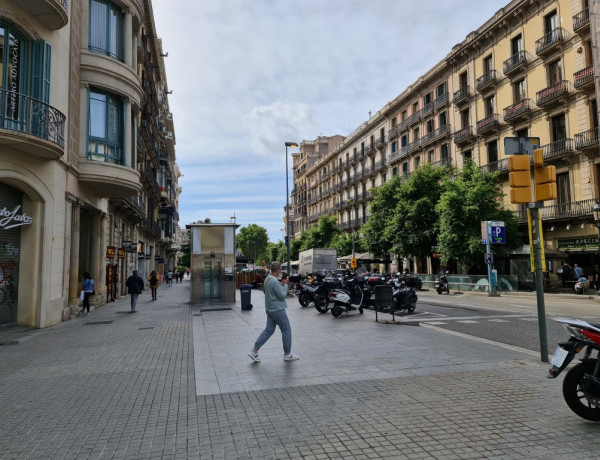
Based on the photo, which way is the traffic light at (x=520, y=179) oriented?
away from the camera

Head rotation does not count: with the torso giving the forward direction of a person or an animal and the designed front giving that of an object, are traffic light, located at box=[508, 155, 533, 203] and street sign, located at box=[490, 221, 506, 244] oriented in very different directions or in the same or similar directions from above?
very different directions

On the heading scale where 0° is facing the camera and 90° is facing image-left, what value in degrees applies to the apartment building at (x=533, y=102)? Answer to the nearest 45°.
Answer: approximately 45°

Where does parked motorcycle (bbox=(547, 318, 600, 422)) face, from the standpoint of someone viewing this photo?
facing away from the viewer and to the right of the viewer
